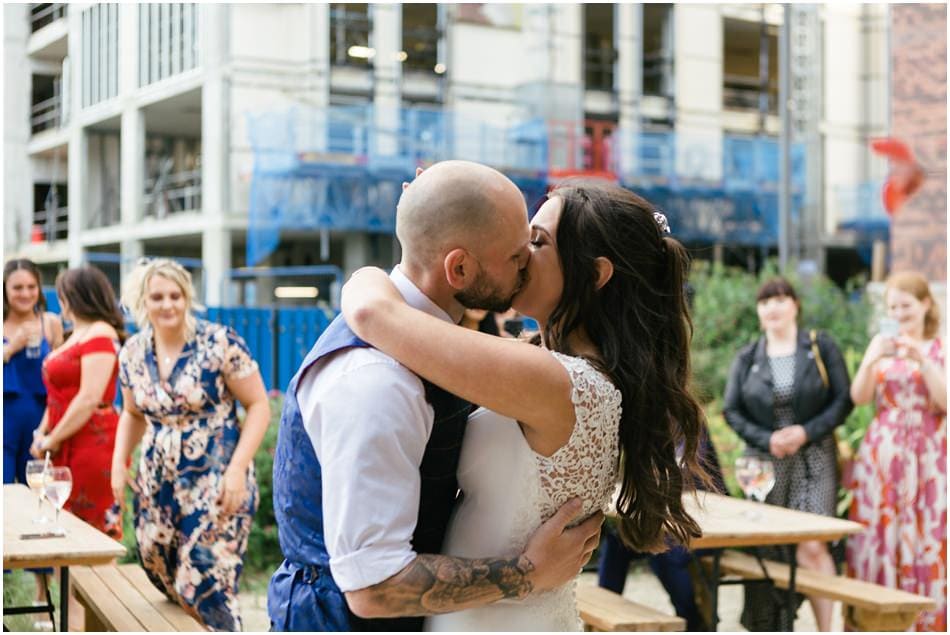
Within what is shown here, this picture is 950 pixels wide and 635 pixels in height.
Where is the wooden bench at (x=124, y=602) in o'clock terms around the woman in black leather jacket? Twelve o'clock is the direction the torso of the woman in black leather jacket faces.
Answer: The wooden bench is roughly at 2 o'clock from the woman in black leather jacket.

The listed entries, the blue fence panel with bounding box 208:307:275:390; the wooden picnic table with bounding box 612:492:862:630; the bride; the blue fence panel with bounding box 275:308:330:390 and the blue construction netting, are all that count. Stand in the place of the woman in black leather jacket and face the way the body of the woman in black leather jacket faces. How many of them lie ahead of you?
2

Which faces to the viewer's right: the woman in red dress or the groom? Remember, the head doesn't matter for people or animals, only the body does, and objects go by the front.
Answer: the groom

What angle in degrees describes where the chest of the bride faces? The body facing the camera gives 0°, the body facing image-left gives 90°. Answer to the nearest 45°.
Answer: approximately 90°

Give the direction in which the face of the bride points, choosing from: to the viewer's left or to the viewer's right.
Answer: to the viewer's left

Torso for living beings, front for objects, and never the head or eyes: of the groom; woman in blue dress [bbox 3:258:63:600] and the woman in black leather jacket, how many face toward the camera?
2

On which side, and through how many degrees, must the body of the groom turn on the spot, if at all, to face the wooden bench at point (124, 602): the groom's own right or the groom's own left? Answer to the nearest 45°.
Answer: approximately 135° to the groom's own left

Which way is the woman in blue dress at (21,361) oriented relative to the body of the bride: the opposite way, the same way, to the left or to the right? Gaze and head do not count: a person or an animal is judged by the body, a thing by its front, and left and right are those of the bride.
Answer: to the left

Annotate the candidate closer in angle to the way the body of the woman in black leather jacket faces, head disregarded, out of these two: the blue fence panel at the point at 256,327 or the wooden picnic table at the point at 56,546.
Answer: the wooden picnic table

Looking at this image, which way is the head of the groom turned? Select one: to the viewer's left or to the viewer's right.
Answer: to the viewer's right

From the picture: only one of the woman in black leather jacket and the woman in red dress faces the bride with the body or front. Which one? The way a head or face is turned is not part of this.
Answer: the woman in black leather jacket

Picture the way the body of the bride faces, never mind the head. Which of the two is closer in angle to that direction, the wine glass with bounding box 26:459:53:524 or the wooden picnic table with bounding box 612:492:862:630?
the wine glass

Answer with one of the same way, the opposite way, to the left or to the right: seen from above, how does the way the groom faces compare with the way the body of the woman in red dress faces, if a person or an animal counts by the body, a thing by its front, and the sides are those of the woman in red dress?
the opposite way
